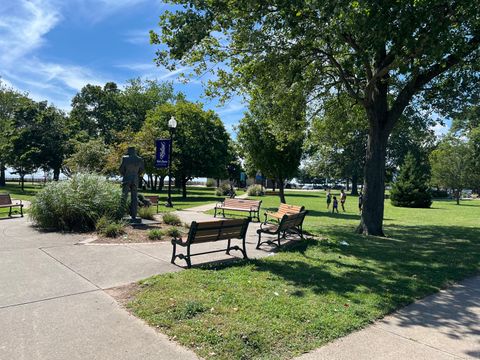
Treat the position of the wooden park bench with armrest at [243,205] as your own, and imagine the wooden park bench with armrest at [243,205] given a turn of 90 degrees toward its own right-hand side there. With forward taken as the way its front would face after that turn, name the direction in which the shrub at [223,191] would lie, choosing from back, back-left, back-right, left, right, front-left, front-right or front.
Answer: front-right

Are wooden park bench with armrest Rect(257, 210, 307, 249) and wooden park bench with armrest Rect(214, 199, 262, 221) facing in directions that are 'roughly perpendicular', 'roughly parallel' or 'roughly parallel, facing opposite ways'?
roughly perpendicular

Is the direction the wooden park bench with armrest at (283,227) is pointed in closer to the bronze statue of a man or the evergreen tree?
the bronze statue of a man
